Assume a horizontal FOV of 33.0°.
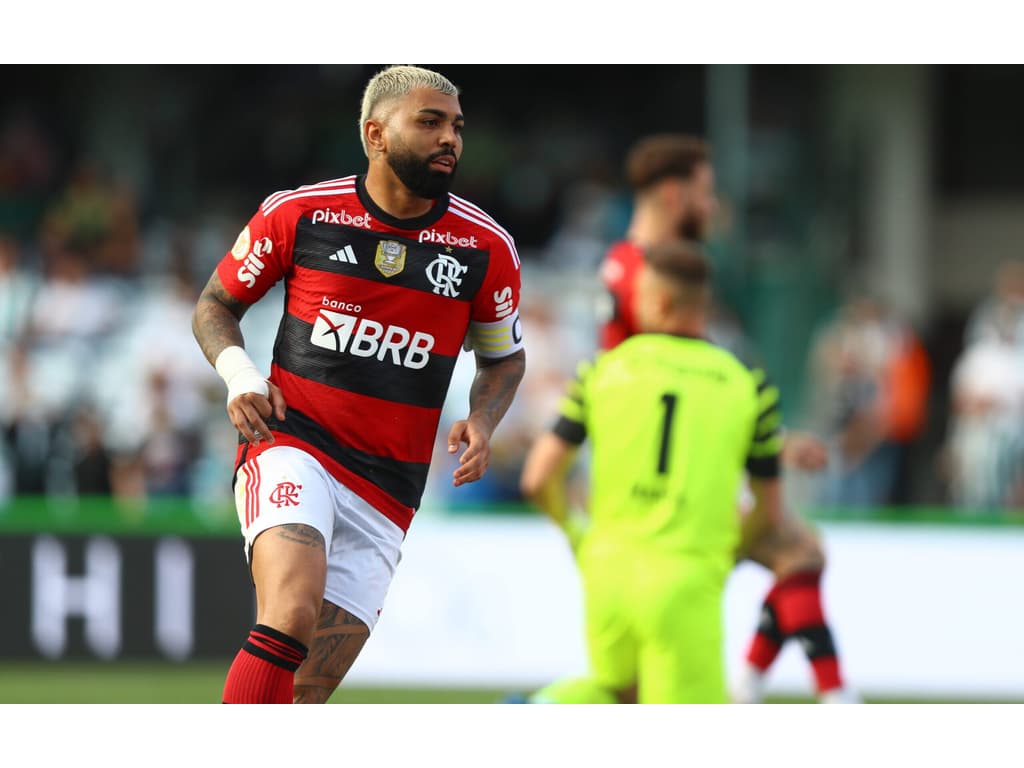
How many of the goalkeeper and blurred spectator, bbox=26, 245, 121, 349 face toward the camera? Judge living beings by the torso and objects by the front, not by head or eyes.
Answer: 1

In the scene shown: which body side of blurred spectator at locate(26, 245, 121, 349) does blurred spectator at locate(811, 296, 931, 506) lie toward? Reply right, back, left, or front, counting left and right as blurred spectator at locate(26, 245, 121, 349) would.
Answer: left

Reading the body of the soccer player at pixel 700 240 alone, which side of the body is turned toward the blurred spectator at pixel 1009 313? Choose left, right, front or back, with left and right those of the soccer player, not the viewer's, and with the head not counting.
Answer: left

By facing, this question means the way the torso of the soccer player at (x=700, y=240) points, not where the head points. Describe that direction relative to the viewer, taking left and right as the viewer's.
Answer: facing to the right of the viewer

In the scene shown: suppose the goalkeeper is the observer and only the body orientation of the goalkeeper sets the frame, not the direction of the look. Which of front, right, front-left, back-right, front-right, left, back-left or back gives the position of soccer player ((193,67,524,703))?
back-left

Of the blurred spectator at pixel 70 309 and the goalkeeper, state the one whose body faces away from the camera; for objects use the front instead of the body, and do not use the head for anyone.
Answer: the goalkeeper

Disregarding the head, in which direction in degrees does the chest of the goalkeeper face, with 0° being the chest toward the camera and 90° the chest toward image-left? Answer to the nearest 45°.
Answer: approximately 180°

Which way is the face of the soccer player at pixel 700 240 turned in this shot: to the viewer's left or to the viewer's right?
to the viewer's right
